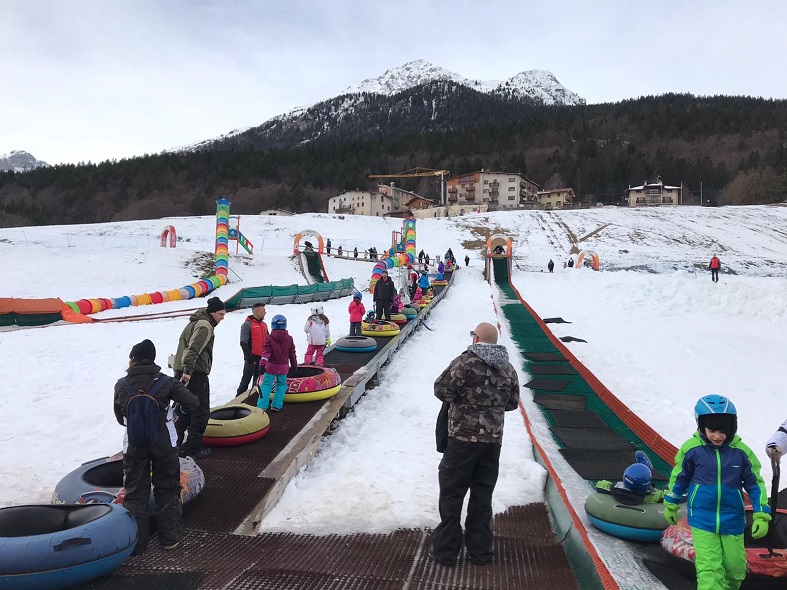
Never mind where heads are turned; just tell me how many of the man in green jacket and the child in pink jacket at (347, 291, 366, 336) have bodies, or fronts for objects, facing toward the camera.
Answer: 0

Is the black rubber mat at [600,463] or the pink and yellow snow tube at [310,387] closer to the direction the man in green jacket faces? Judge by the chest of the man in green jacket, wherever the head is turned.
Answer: the black rubber mat

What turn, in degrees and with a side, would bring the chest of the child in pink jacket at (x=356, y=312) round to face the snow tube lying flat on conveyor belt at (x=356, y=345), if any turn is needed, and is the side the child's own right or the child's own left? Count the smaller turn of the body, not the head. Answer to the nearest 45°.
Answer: approximately 180°

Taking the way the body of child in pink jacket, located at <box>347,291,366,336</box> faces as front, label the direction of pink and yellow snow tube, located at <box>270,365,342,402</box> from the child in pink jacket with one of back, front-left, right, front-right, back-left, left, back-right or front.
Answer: back

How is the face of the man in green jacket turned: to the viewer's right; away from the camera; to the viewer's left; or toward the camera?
to the viewer's right

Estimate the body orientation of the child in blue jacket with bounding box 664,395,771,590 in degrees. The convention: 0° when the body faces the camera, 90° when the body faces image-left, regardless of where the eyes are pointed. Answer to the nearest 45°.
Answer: approximately 0°

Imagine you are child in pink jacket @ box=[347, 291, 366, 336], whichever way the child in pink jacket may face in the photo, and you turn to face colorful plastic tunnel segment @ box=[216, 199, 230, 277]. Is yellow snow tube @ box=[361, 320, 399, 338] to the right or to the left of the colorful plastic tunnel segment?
right

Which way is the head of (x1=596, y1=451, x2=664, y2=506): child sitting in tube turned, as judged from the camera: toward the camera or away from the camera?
away from the camera
